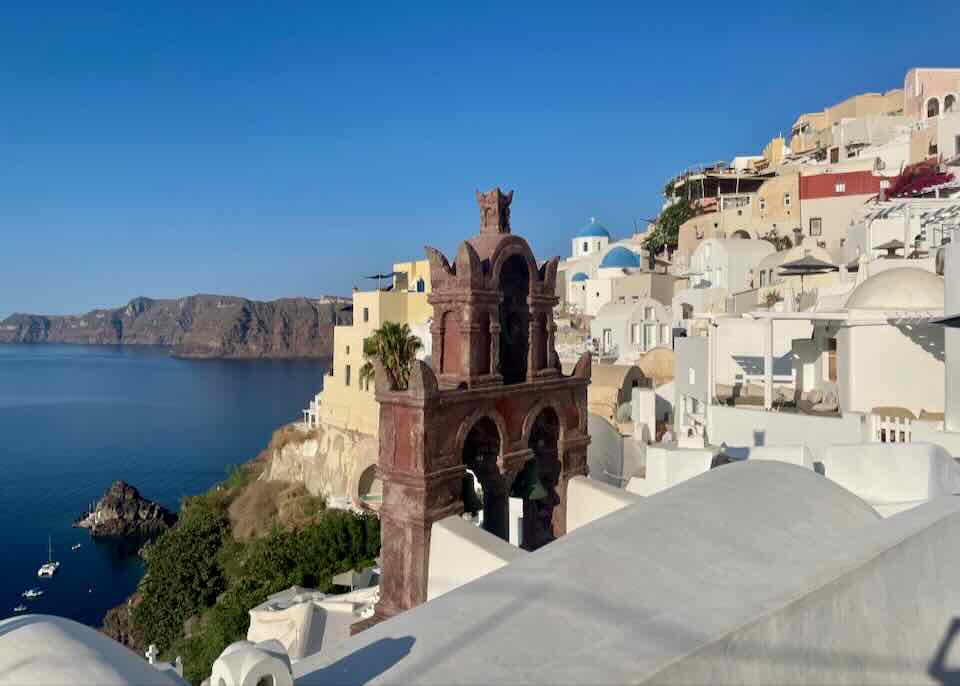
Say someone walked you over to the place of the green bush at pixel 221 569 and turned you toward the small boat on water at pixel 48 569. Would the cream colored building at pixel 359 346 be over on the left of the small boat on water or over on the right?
right
